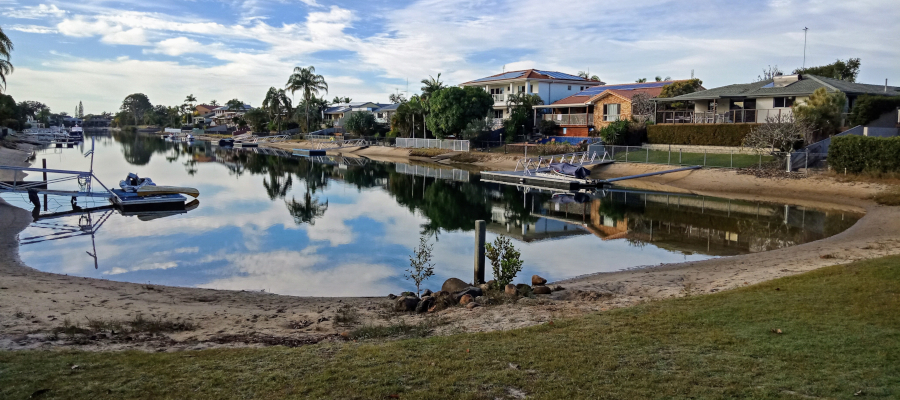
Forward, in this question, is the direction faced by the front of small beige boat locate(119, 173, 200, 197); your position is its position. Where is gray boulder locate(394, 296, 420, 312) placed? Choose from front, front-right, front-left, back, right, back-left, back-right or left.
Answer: right

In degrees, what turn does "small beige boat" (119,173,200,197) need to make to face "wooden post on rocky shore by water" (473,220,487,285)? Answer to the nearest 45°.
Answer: approximately 90° to its right

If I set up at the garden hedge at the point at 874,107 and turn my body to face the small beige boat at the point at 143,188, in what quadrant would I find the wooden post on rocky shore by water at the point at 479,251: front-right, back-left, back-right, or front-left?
front-left

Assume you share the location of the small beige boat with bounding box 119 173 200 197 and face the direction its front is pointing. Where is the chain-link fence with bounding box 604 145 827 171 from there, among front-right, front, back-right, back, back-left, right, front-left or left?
front

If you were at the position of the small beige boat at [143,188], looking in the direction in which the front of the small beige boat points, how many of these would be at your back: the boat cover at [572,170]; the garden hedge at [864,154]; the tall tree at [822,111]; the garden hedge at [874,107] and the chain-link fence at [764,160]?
0

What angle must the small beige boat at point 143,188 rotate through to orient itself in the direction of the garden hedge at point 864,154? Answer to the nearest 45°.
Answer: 0° — it already faces it

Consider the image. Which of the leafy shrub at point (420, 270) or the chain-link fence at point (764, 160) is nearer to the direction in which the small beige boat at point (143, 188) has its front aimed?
the chain-link fence

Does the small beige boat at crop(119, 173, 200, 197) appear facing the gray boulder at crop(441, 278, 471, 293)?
no

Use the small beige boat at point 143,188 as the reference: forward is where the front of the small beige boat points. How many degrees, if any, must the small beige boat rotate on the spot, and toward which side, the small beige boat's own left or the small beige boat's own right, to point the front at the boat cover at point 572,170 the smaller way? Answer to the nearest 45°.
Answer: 0° — it already faces it

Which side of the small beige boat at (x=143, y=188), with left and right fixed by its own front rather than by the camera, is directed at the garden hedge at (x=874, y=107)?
front

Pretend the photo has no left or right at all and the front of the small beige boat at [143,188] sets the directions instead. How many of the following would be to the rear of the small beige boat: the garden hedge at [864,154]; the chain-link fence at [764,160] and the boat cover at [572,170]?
0

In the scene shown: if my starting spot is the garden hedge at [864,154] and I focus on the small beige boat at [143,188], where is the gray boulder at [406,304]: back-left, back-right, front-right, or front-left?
front-left

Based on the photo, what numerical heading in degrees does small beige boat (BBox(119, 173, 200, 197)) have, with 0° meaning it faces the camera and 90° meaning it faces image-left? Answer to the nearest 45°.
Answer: approximately 270°

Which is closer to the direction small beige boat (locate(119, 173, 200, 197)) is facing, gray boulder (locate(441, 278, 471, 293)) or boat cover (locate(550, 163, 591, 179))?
the boat cover
